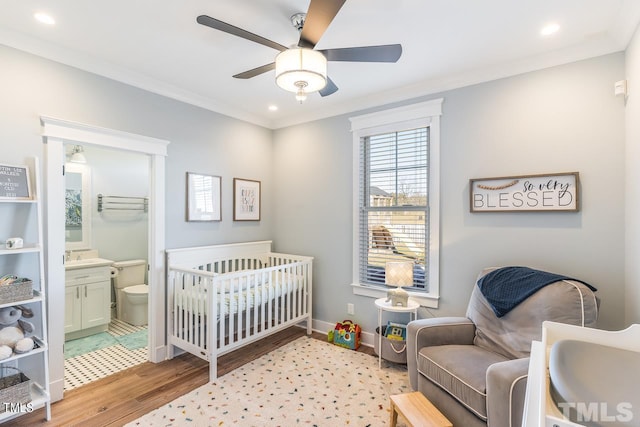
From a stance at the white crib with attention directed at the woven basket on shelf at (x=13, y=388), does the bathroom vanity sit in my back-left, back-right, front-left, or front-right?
front-right

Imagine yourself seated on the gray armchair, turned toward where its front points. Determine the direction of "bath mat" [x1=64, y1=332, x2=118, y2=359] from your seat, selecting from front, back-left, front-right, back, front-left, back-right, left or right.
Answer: front-right

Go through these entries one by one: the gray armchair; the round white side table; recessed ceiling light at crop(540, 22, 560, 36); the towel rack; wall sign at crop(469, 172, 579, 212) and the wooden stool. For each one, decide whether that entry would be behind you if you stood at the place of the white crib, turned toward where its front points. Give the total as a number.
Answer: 1

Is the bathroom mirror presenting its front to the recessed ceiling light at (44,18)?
yes

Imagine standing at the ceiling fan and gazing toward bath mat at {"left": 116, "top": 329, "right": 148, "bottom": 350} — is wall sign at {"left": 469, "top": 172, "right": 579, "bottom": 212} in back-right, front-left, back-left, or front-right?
back-right

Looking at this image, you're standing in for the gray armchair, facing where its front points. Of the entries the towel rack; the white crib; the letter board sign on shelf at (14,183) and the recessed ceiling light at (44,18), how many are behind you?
0

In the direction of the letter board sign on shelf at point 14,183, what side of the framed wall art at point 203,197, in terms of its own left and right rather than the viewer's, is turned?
right

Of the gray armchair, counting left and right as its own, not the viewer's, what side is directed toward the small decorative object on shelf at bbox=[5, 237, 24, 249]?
front

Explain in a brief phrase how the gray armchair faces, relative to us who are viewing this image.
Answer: facing the viewer and to the left of the viewer

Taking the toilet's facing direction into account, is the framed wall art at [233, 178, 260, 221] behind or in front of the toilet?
in front

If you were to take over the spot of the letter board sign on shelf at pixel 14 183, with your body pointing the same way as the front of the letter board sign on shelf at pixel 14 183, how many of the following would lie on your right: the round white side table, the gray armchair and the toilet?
0

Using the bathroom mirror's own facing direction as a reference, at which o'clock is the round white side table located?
The round white side table is roughly at 11 o'clock from the bathroom mirror.
